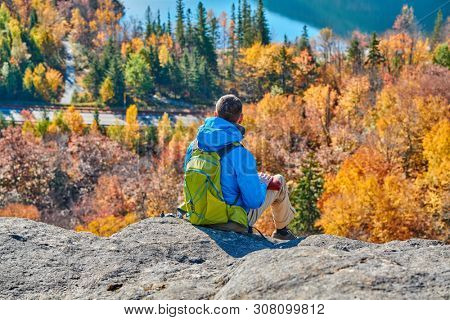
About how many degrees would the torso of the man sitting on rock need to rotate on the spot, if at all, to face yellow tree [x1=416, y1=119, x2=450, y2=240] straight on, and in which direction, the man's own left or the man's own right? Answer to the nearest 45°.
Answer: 0° — they already face it

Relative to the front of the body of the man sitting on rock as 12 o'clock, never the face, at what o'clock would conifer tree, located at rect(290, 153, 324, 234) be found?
The conifer tree is roughly at 11 o'clock from the man sitting on rock.

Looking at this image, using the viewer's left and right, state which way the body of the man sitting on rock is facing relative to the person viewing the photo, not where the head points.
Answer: facing away from the viewer and to the right of the viewer
